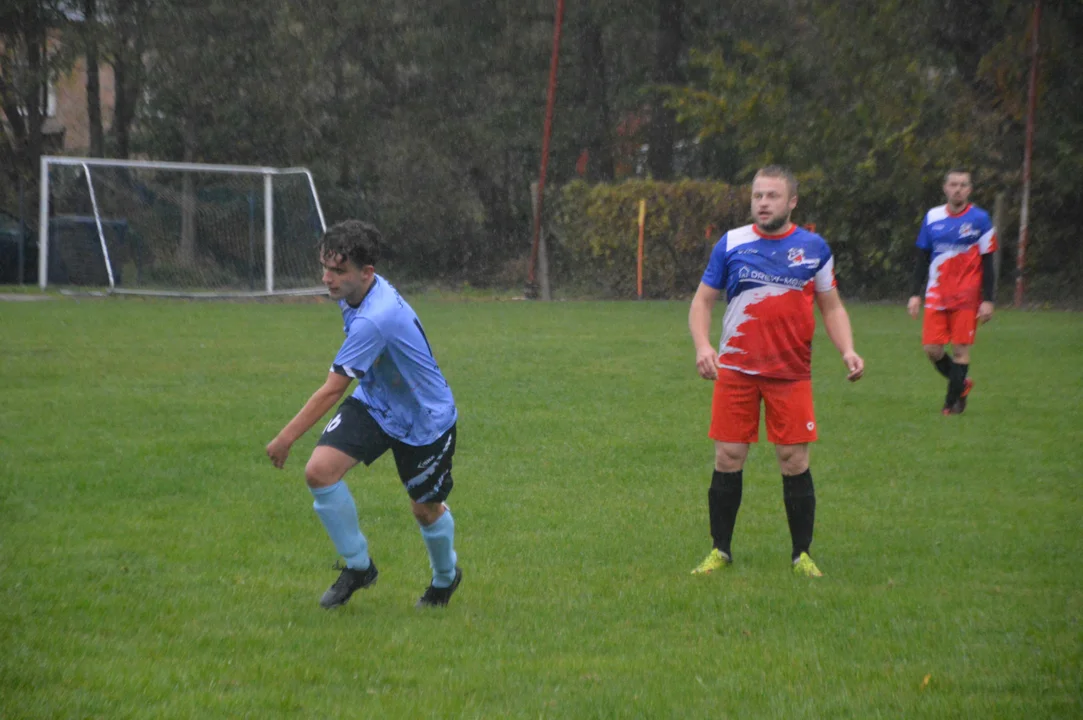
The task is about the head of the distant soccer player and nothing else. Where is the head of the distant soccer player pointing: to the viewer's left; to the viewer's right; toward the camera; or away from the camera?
toward the camera

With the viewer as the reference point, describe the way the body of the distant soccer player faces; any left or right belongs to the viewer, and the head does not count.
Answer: facing the viewer

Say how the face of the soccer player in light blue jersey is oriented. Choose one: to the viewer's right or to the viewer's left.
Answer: to the viewer's left

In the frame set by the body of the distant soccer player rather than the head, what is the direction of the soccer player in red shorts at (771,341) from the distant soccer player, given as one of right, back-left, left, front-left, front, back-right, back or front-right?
front

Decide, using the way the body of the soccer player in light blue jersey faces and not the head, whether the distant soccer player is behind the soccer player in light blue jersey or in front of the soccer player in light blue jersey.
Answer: behind

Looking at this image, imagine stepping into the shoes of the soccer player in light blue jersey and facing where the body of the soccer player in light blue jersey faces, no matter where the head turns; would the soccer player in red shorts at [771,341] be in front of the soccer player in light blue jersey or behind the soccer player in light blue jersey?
behind

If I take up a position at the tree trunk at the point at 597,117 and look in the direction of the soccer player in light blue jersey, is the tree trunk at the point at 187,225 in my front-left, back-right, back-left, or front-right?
front-right

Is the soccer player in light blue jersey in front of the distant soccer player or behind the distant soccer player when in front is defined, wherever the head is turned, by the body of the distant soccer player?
in front

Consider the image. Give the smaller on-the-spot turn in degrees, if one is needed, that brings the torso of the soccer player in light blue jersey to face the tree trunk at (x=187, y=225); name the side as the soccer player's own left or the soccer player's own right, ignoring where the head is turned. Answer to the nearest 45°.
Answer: approximately 135° to the soccer player's own right

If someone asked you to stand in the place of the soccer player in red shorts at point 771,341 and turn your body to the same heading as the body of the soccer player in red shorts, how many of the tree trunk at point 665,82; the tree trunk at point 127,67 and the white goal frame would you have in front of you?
0

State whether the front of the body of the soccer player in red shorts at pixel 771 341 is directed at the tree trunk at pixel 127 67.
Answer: no

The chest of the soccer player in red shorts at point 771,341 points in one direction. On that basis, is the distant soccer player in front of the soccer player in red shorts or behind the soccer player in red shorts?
behind

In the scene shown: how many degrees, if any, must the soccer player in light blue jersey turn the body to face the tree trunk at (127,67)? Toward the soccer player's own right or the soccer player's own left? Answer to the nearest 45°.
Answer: approximately 135° to the soccer player's own right

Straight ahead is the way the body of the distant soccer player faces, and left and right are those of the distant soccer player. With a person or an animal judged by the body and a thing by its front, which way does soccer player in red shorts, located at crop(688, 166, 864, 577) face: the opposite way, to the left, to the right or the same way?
the same way

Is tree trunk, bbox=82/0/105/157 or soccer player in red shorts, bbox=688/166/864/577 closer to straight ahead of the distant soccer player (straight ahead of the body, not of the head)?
the soccer player in red shorts

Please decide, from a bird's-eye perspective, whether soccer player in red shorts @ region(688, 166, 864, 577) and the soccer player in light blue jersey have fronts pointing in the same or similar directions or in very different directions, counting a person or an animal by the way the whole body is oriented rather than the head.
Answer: same or similar directions

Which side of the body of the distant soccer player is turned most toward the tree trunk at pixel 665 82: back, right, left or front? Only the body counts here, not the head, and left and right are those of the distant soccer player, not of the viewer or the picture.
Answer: back

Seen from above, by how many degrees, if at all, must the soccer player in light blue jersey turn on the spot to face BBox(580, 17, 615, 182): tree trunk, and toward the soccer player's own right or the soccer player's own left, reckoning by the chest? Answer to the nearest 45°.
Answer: approximately 135° to the soccer player's own right

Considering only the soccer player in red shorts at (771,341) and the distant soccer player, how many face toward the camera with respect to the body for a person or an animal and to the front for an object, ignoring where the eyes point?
2
